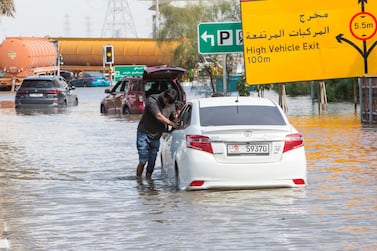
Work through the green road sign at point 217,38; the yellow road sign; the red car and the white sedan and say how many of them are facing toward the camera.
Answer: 2

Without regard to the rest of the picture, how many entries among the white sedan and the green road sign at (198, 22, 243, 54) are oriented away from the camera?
1

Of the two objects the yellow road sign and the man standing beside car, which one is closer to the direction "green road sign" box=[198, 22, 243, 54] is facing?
the man standing beside car

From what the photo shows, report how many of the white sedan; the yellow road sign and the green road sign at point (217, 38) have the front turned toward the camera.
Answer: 2

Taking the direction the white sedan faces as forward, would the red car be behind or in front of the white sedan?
in front

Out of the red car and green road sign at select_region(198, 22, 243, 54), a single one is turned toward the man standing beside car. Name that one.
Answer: the green road sign

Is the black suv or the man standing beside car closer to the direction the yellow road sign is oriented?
the man standing beside car

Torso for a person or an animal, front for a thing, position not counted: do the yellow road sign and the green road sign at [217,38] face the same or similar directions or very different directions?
same or similar directions

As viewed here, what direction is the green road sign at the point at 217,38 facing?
toward the camera

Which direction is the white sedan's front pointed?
away from the camera

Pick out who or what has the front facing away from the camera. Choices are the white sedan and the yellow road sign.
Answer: the white sedan

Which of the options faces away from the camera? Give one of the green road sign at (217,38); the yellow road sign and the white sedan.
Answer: the white sedan

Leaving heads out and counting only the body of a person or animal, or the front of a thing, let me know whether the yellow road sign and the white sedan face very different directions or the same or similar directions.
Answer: very different directions

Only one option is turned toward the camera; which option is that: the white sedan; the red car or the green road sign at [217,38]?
the green road sign

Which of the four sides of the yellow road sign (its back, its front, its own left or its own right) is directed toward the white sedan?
front

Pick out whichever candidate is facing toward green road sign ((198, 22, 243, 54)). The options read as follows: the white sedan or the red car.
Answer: the white sedan

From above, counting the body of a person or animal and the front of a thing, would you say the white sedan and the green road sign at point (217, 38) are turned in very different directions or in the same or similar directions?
very different directions

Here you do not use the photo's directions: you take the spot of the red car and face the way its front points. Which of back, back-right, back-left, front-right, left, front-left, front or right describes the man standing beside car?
back-left
